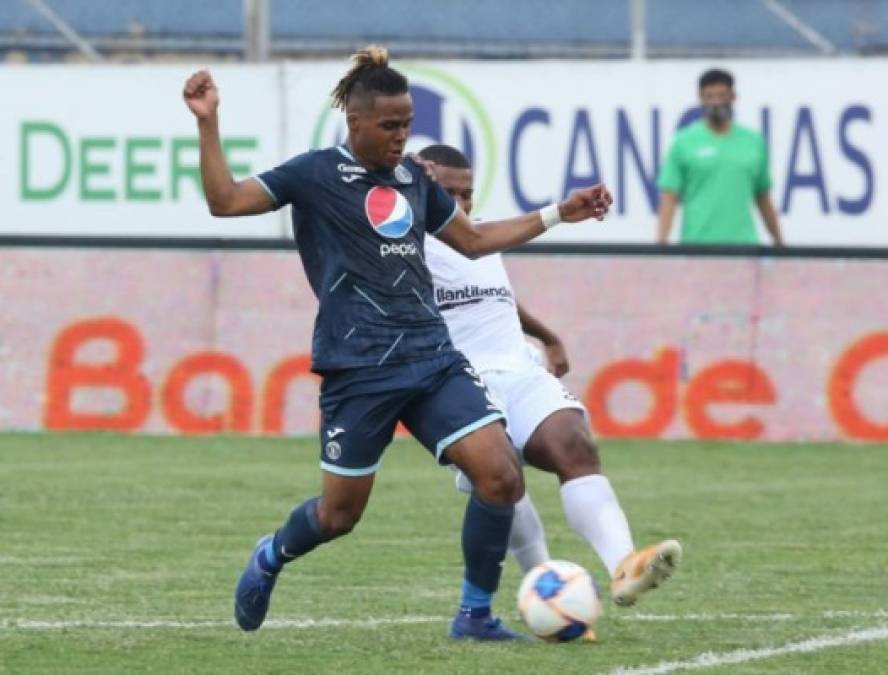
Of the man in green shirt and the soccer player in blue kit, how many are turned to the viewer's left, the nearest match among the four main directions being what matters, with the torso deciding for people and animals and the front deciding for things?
0

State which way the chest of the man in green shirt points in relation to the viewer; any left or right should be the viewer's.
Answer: facing the viewer

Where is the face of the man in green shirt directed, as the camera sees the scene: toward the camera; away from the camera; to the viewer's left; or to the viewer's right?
toward the camera

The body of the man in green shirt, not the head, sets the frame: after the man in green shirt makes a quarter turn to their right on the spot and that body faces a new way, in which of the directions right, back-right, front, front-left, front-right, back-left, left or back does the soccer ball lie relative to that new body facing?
left

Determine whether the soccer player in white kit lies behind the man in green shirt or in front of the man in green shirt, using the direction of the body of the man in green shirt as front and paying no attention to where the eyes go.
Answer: in front

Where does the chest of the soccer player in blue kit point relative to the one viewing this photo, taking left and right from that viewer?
facing the viewer and to the right of the viewer

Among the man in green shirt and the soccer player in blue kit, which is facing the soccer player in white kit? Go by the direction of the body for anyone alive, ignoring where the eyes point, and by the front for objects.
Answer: the man in green shirt

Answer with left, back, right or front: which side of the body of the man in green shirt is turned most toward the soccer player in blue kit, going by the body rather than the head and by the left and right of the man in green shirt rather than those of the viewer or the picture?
front

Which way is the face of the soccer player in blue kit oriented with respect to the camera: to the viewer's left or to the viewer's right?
to the viewer's right

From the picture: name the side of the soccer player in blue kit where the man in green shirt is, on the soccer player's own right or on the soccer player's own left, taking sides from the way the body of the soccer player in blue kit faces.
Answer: on the soccer player's own left
